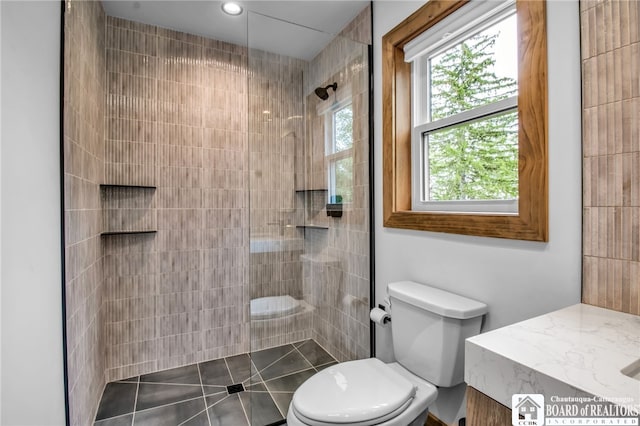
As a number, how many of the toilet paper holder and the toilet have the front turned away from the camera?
0

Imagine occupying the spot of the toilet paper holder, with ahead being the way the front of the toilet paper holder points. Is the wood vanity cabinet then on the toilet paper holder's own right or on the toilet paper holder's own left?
on the toilet paper holder's own left

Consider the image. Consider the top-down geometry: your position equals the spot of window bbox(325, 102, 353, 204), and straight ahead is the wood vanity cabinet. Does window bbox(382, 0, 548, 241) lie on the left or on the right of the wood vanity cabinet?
left

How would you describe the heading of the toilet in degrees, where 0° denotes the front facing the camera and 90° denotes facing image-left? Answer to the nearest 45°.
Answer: approximately 45°
